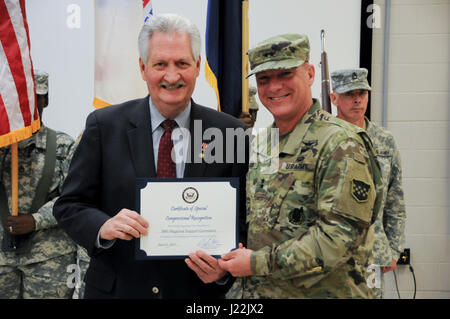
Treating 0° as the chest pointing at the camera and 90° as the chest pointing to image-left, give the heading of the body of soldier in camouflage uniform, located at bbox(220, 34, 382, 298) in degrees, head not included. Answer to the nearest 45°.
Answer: approximately 45°

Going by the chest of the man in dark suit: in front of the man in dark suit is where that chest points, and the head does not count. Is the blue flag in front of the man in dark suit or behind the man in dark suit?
behind

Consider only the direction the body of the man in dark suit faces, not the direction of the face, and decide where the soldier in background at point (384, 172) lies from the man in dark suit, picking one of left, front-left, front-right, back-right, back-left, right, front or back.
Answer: back-left

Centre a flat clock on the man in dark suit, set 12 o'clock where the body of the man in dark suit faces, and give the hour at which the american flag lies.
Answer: The american flag is roughly at 5 o'clock from the man in dark suit.

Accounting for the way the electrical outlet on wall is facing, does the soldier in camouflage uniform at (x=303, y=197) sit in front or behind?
in front

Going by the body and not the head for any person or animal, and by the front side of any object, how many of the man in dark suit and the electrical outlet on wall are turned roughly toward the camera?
2

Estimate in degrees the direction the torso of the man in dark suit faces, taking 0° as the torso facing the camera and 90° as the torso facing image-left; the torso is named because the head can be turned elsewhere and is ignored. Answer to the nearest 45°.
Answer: approximately 0°
